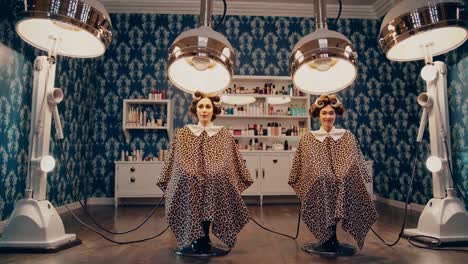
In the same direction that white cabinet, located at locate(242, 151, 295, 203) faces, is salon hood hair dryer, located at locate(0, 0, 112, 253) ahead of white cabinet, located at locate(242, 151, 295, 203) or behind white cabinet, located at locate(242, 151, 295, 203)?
ahead

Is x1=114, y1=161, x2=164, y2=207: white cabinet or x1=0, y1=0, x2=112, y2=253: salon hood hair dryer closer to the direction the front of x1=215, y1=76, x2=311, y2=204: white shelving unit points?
the salon hood hair dryer

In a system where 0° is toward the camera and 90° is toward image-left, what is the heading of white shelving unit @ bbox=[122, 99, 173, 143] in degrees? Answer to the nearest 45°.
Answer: approximately 0°

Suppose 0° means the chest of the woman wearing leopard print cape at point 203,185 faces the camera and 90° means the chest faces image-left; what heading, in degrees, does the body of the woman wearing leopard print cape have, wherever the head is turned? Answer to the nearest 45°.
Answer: approximately 0°

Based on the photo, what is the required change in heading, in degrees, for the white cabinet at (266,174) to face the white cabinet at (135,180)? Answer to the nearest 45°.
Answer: approximately 90° to its right

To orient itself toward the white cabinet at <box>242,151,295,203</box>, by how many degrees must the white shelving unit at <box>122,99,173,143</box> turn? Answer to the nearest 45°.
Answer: approximately 90° to its left

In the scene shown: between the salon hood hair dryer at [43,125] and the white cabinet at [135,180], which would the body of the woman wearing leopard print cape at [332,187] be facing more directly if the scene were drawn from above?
the salon hood hair dryer

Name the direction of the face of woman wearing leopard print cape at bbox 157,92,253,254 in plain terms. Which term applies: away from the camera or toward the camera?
toward the camera

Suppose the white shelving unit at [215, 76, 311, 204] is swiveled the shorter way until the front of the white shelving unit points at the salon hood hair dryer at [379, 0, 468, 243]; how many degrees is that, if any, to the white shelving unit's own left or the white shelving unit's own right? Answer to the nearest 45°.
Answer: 0° — it already faces it

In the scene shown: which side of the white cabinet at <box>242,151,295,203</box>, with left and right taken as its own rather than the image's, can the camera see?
front

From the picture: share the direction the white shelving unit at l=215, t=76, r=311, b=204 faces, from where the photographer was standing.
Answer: facing the viewer

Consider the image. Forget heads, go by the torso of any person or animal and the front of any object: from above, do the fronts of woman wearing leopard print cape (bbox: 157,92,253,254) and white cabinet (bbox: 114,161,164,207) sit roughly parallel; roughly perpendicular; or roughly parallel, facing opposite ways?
roughly parallel

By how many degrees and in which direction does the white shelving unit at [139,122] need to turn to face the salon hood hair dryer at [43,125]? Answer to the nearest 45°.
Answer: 0° — it already faces it

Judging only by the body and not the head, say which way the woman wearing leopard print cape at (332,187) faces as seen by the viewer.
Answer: toward the camera

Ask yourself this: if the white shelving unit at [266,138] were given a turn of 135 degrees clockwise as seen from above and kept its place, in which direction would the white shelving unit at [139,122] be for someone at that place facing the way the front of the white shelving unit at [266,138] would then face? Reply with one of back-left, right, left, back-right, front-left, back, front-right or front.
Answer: front-left
